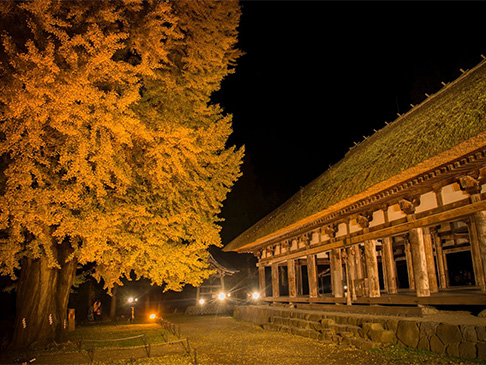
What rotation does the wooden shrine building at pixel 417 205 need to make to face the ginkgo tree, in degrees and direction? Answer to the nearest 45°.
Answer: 0° — it already faces it

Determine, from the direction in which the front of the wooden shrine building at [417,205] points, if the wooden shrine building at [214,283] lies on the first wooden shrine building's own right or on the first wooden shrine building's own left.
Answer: on the first wooden shrine building's own right

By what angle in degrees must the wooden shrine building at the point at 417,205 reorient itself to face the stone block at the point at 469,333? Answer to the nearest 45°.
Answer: approximately 45° to its left

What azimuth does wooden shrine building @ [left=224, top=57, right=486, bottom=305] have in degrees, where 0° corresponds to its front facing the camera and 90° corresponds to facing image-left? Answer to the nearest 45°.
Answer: approximately 45°
